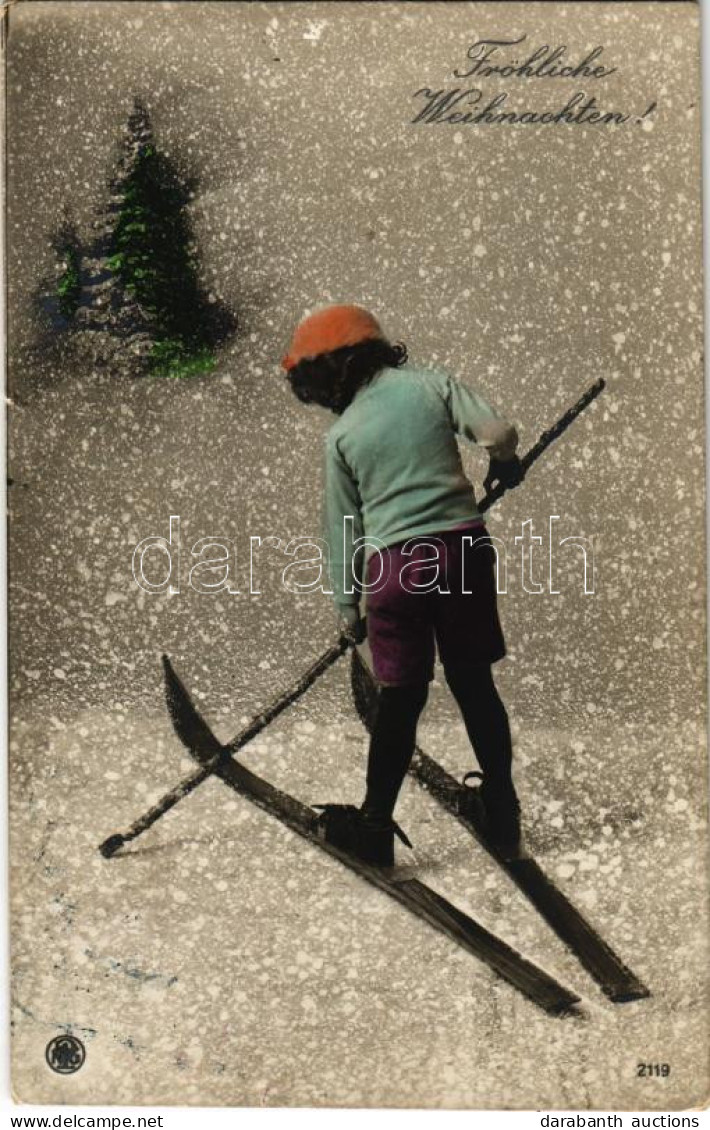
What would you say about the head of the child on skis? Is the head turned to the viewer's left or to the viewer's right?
to the viewer's left

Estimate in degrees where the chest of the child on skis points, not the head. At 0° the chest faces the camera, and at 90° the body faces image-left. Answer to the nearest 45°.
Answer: approximately 135°

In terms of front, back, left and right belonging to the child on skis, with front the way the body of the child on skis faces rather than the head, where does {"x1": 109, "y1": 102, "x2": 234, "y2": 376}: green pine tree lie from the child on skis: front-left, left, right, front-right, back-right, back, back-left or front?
front-left
